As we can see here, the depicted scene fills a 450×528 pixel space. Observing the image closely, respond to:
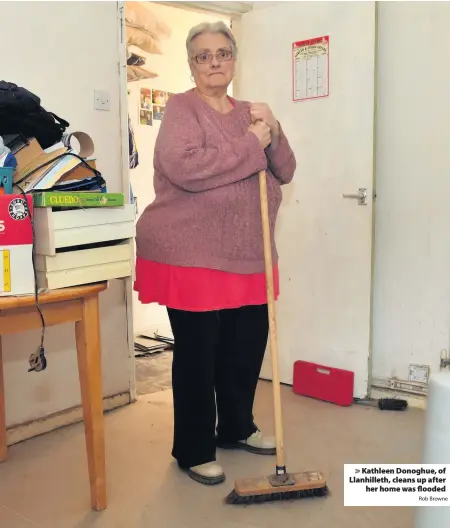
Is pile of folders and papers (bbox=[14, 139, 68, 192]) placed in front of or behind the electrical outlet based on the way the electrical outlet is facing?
in front

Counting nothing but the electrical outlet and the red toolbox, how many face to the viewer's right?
0

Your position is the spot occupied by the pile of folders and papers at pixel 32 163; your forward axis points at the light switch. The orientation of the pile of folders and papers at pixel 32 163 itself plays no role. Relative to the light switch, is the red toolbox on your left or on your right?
right

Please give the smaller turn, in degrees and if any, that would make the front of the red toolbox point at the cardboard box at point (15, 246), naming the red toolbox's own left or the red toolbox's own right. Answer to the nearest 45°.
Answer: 0° — it already faces it

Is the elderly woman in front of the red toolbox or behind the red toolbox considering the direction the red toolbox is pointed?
in front

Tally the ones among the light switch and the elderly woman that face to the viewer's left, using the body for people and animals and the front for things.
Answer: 0

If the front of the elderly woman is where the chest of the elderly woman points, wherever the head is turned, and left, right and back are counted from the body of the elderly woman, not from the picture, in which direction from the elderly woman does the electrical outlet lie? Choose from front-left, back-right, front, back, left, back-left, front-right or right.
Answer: left

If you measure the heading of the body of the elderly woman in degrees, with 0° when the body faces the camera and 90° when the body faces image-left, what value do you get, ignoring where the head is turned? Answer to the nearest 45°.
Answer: approximately 315°

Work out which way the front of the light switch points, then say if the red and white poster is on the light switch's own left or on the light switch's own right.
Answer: on the light switch's own left

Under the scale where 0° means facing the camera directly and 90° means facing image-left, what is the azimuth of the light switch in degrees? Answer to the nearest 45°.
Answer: approximately 0°
